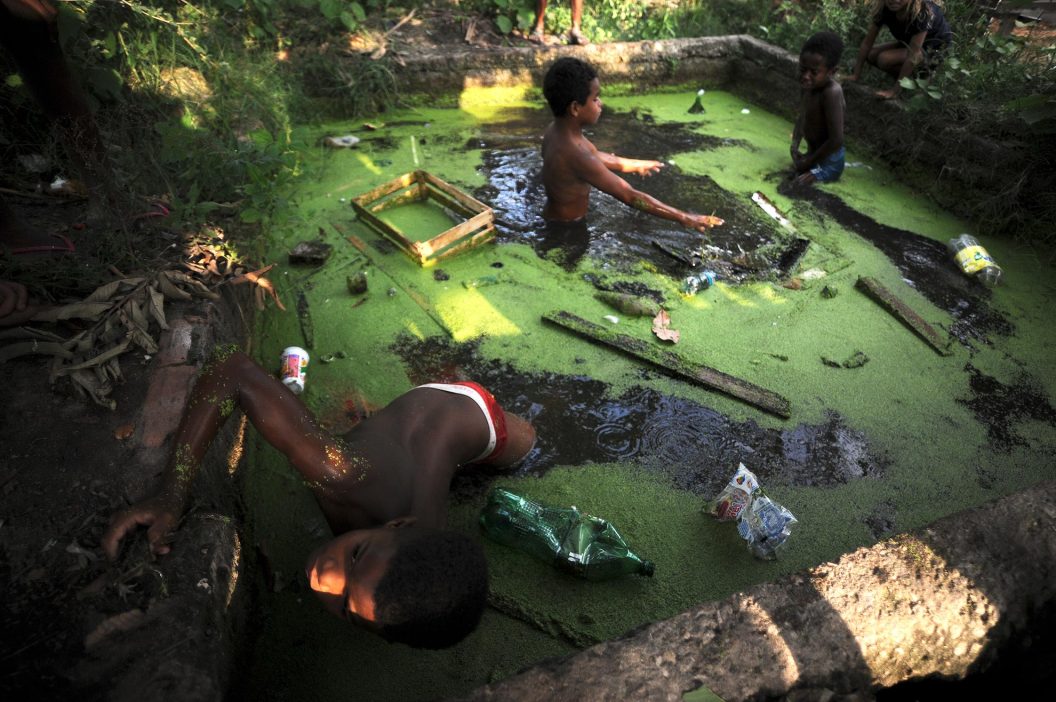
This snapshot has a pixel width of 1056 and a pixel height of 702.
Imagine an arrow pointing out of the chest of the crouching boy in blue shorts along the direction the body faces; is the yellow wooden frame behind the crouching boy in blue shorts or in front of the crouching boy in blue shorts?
in front

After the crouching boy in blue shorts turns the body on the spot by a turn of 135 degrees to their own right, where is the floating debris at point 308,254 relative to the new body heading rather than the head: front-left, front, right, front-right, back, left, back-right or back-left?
back-left

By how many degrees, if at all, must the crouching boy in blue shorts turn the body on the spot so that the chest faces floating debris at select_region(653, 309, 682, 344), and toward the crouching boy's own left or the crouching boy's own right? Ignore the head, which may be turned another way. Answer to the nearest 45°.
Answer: approximately 45° to the crouching boy's own left

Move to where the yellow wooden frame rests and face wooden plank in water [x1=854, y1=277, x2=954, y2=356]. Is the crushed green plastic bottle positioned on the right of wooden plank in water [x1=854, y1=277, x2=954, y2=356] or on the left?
right

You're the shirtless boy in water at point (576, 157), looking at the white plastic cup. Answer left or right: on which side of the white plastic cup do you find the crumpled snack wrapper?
left

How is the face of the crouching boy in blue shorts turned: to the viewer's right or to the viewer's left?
to the viewer's left

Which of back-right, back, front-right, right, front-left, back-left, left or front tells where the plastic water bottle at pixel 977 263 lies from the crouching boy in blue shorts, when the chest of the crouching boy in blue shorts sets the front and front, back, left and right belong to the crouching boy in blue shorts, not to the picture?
left

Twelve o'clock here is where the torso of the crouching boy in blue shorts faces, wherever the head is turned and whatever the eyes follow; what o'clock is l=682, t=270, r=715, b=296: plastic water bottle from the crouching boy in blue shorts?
The plastic water bottle is roughly at 11 o'clock from the crouching boy in blue shorts.

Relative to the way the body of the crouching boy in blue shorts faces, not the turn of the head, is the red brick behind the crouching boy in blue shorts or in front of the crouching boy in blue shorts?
in front

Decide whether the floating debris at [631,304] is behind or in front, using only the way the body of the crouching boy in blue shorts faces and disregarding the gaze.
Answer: in front

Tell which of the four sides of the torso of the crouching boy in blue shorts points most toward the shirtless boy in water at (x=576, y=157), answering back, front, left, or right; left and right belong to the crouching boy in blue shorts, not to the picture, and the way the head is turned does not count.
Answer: front

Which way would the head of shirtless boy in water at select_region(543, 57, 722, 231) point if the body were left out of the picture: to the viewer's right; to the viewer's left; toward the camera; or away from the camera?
to the viewer's right

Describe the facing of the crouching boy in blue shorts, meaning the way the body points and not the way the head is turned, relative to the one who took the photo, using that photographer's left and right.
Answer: facing the viewer and to the left of the viewer

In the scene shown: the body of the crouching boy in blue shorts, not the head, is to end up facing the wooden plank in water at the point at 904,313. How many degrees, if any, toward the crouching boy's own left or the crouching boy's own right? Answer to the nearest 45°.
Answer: approximately 90° to the crouching boy's own left

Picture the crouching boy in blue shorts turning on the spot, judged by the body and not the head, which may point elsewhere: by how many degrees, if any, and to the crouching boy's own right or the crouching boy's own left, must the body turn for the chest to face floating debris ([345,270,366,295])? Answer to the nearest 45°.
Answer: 0° — they already face it
